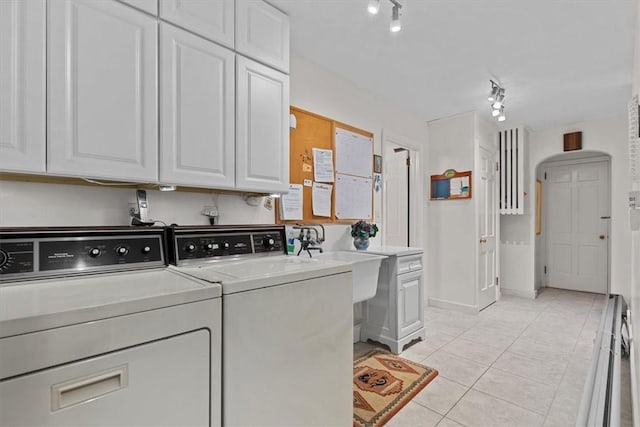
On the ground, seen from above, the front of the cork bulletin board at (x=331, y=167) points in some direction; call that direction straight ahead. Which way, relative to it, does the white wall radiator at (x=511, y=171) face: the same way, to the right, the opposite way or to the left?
to the right

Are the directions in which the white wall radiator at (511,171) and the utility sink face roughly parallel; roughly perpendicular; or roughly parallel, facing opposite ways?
roughly perpendicular

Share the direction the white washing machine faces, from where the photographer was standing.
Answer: facing the viewer and to the right of the viewer

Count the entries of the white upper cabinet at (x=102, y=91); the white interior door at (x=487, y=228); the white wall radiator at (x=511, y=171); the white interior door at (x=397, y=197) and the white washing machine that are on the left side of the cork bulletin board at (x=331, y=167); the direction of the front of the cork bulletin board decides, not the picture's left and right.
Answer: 3

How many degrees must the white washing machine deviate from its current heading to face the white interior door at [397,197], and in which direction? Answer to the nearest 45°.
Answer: approximately 90° to its left

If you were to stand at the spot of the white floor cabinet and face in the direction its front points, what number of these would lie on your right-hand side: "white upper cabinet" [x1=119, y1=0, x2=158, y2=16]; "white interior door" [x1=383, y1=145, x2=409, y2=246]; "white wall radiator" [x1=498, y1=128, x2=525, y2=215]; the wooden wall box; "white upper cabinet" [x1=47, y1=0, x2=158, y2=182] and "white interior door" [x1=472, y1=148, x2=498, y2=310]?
2

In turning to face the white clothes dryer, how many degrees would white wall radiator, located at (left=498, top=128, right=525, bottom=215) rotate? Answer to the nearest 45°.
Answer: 0° — it already faces it

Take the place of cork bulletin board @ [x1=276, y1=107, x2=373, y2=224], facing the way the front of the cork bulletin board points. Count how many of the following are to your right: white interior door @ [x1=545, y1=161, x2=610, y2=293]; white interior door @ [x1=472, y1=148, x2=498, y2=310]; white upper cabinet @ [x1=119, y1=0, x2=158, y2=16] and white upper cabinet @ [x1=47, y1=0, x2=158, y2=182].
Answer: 2

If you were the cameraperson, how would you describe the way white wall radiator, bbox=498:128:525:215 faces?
facing the viewer

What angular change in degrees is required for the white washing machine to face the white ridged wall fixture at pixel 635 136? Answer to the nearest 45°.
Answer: approximately 45° to its left

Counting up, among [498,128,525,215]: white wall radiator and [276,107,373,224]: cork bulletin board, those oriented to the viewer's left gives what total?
0
